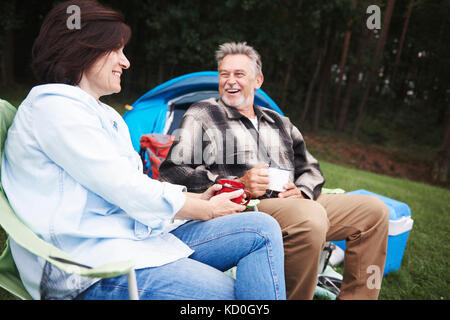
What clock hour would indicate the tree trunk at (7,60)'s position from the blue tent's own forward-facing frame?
The tree trunk is roughly at 5 o'clock from the blue tent.

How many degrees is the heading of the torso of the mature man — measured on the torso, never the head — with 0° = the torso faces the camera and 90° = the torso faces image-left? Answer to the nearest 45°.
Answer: approximately 315°

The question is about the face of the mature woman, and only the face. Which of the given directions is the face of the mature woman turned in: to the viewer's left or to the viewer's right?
to the viewer's right

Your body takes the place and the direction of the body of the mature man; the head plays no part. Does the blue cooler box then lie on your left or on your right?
on your left

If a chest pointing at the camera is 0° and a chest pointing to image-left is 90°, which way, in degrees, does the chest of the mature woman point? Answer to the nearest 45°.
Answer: approximately 270°

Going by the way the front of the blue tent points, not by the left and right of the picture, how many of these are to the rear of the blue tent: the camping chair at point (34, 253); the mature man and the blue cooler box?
0

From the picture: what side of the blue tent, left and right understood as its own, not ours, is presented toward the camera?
front

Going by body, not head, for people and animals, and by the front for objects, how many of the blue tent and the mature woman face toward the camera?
1

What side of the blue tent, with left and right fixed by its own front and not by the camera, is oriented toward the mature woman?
front

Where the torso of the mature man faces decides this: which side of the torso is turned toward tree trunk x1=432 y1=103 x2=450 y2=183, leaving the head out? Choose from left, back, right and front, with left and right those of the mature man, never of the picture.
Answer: left

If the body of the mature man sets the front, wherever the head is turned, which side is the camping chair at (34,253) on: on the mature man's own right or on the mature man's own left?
on the mature man's own right

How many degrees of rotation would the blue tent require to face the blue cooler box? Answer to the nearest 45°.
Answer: approximately 45° to its left

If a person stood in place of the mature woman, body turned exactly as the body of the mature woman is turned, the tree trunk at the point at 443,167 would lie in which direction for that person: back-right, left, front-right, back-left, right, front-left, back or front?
front-left

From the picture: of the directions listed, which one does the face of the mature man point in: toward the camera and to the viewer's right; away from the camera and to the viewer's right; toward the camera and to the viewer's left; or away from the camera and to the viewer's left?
toward the camera and to the viewer's left

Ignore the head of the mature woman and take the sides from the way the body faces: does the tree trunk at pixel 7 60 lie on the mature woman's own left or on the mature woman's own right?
on the mature woman's own left
